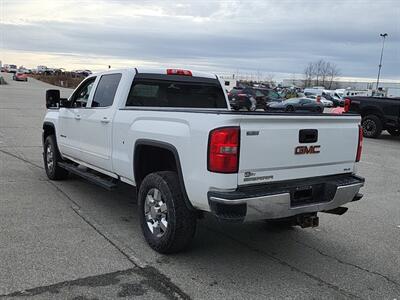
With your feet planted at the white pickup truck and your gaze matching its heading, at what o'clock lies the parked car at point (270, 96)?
The parked car is roughly at 2 o'clock from the white pickup truck.

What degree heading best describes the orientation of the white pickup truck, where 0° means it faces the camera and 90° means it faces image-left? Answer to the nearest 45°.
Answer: approximately 135°

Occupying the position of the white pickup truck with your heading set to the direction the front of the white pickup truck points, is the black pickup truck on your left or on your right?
on your right
